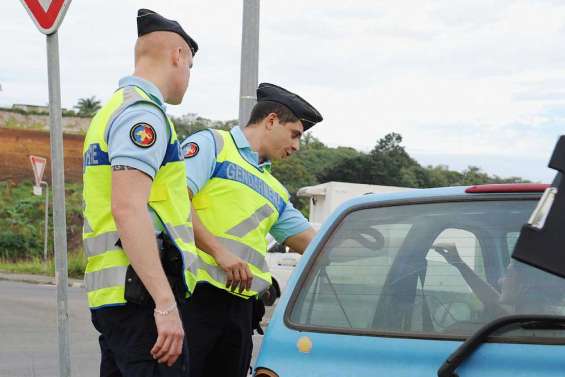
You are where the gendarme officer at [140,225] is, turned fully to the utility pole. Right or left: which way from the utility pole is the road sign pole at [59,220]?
left

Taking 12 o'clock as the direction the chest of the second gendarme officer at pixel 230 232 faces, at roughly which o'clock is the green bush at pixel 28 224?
The green bush is roughly at 7 o'clock from the second gendarme officer.

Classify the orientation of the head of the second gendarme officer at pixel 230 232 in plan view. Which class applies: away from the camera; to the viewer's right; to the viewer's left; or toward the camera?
to the viewer's right

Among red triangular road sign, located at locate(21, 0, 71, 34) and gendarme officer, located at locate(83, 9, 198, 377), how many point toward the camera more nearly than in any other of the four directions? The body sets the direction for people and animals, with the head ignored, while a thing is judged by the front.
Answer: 1

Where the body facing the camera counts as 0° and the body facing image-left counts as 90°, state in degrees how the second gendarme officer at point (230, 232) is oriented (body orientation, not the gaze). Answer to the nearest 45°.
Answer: approximately 315°

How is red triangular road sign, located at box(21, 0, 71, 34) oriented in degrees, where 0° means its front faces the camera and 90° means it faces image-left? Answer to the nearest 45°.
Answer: approximately 0°

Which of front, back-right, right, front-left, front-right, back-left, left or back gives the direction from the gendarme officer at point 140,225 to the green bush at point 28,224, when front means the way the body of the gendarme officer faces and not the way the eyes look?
left

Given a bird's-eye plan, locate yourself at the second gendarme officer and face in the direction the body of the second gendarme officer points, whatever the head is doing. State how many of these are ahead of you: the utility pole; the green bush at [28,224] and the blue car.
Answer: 1

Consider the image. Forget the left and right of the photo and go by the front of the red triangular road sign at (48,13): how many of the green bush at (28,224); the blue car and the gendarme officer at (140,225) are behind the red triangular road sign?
1

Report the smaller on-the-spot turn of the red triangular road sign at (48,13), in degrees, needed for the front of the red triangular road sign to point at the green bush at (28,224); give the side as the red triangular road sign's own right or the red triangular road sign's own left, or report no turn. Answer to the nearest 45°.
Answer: approximately 180°

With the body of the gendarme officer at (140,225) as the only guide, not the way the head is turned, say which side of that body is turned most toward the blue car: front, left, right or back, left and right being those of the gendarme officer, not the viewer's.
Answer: front

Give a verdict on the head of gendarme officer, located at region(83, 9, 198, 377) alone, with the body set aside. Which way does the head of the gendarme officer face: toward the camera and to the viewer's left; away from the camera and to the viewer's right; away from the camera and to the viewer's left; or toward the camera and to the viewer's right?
away from the camera and to the viewer's right

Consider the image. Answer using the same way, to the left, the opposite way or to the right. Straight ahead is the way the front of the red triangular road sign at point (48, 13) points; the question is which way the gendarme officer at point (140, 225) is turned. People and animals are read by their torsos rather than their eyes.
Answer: to the left

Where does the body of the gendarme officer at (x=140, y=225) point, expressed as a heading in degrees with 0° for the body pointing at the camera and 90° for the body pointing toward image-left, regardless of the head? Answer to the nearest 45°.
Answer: approximately 270°
